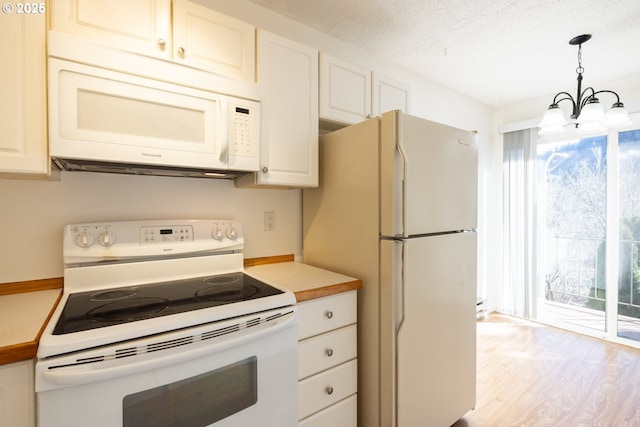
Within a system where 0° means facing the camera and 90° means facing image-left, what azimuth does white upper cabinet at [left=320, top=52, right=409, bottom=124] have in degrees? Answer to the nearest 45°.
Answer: approximately 315°

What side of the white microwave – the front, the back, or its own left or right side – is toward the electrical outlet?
left

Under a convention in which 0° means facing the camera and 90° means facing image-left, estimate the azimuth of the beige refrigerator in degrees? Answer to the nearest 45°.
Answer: approximately 315°

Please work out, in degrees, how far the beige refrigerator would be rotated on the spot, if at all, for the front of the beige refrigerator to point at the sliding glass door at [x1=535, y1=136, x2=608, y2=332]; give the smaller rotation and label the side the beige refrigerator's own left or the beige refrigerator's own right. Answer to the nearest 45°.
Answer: approximately 90° to the beige refrigerator's own left

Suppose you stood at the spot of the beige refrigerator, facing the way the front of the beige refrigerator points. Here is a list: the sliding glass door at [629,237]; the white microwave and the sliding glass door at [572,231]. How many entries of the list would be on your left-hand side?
2

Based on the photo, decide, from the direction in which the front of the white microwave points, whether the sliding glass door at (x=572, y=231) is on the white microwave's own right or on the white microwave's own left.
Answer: on the white microwave's own left

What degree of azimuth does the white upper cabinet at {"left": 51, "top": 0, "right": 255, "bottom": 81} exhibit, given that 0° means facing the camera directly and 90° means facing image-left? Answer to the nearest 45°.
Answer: approximately 315°

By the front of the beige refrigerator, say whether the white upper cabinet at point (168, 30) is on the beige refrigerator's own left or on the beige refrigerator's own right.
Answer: on the beige refrigerator's own right
